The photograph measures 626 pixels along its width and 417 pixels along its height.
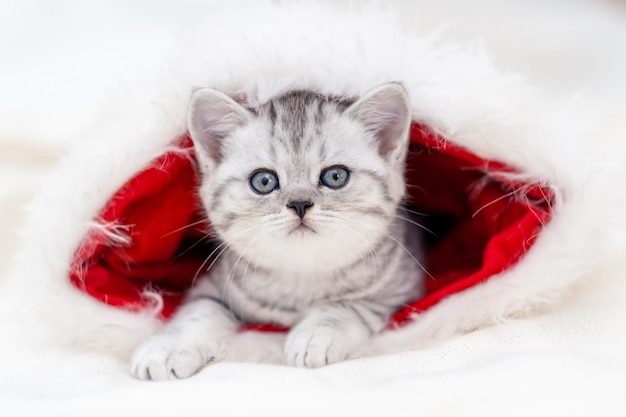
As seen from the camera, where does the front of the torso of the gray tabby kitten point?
toward the camera
